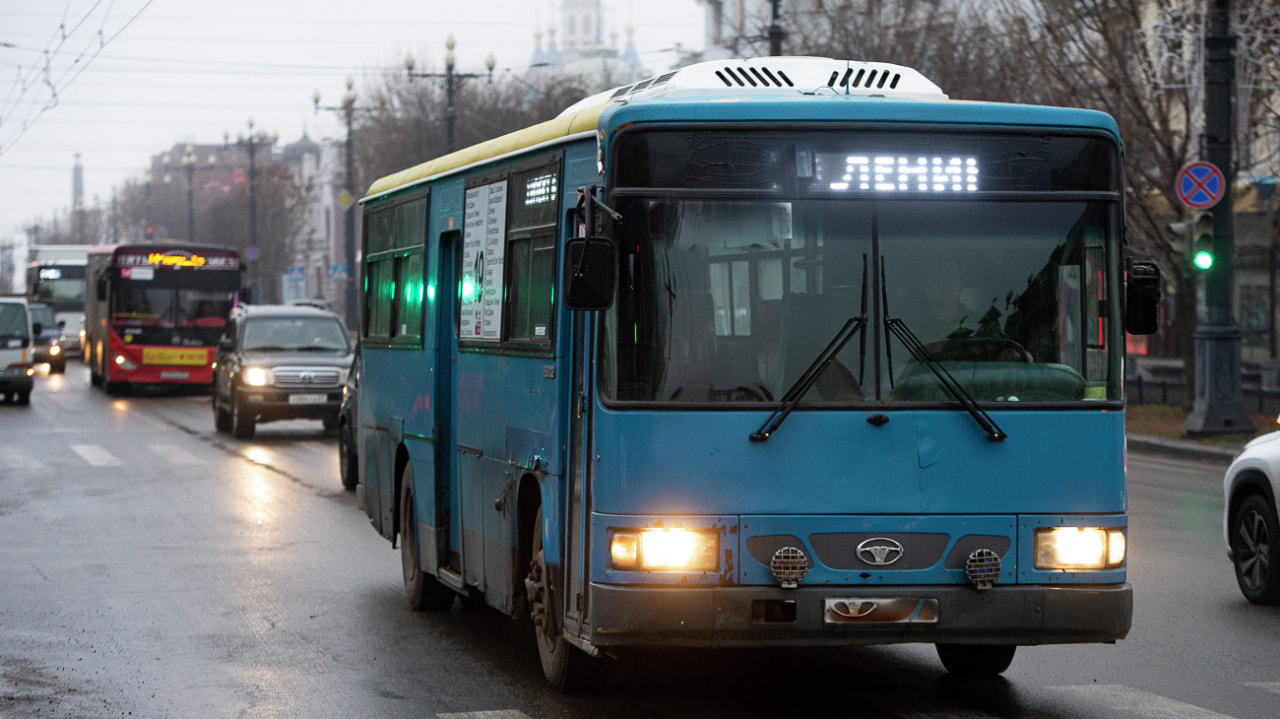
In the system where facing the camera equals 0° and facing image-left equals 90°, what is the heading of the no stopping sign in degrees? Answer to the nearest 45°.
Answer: approximately 0°

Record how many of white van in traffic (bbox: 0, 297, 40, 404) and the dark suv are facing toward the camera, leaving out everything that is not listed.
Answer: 2

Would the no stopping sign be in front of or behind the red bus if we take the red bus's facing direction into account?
in front

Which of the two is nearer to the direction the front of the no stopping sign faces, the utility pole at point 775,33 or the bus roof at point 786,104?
the bus roof

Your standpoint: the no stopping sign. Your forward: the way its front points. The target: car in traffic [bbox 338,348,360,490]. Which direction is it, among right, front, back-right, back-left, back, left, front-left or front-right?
front-right

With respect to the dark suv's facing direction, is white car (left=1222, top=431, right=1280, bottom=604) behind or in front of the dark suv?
in front

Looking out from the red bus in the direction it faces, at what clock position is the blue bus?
The blue bus is roughly at 12 o'clock from the red bus.

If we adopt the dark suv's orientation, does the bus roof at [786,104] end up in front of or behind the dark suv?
in front
